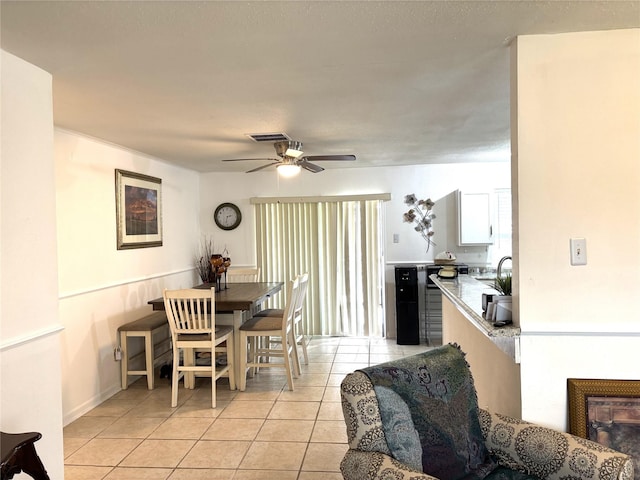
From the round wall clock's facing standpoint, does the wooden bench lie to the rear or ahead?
ahead

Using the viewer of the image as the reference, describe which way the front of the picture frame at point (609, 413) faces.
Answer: facing the viewer

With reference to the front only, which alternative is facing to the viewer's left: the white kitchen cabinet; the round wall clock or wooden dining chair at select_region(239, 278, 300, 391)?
the wooden dining chair

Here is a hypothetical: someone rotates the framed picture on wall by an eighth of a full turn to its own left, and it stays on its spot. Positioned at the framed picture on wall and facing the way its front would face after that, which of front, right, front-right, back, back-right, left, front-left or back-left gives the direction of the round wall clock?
front-left

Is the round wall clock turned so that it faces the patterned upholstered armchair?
yes

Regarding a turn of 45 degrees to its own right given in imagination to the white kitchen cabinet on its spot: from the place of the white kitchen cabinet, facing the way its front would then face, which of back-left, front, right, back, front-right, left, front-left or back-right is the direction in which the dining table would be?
front

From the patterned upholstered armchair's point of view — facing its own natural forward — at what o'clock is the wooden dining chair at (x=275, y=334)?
The wooden dining chair is roughly at 6 o'clock from the patterned upholstered armchair.

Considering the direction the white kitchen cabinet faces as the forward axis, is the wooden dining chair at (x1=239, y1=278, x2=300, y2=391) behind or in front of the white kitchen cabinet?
in front

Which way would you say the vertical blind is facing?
toward the camera

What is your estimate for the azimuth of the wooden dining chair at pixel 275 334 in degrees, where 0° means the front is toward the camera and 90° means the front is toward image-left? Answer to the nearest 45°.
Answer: approximately 90°

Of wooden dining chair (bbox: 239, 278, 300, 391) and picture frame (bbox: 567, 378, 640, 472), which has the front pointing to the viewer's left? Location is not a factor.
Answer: the wooden dining chair

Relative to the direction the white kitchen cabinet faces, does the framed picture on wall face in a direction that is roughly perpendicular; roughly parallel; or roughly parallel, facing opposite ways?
roughly perpendicular

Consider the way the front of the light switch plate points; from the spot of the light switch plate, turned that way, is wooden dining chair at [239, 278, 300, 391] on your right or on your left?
on your right

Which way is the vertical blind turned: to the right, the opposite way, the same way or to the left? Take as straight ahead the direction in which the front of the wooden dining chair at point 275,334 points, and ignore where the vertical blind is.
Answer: to the left

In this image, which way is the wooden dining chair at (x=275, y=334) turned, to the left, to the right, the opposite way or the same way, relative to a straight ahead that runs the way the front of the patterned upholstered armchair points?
to the right

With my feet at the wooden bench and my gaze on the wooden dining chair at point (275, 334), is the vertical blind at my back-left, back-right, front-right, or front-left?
front-left

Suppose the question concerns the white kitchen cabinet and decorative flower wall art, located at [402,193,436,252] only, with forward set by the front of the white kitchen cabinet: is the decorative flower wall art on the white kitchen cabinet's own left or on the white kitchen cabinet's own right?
on the white kitchen cabinet's own right

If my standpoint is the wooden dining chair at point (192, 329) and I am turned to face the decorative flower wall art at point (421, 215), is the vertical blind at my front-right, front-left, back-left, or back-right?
front-left

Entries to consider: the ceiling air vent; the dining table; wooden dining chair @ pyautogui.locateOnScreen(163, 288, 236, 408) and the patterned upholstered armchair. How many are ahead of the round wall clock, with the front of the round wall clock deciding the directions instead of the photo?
4
